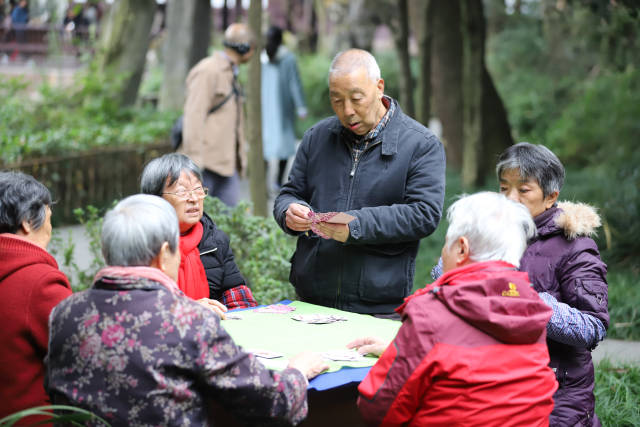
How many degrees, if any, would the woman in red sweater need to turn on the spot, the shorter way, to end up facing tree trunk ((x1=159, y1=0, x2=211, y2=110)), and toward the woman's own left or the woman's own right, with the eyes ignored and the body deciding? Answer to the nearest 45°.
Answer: approximately 45° to the woman's own left

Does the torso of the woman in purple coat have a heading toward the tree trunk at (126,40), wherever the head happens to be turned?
no

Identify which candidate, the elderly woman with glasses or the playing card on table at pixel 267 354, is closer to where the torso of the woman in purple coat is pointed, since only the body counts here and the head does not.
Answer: the playing card on table

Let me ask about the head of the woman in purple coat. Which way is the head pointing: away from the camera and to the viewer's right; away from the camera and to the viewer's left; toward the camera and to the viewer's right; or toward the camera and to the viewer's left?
toward the camera and to the viewer's left

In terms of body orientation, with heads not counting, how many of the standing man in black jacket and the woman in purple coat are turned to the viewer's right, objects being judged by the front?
0

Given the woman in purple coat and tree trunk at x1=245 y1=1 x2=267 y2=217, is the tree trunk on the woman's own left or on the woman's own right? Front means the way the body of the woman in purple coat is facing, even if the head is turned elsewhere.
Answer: on the woman's own right

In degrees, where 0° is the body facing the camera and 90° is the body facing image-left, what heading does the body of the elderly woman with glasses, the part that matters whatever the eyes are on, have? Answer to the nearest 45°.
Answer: approximately 315°

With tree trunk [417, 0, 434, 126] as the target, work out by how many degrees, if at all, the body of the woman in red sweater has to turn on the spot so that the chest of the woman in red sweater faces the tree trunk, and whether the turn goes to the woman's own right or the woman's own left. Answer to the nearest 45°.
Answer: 0° — they already face it

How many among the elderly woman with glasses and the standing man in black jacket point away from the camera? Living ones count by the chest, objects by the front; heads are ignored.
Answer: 0

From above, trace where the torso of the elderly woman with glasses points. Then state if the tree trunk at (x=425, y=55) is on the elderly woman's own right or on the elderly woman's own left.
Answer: on the elderly woman's own left

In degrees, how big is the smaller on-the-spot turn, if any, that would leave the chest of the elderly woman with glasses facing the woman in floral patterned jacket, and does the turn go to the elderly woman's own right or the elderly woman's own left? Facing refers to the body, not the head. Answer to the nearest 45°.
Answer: approximately 45° to the elderly woman's own right

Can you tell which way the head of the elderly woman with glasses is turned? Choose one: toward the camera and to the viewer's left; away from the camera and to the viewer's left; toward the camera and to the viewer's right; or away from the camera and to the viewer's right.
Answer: toward the camera and to the viewer's right

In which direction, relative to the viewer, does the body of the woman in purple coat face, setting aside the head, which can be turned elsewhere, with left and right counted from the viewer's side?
facing the viewer and to the left of the viewer

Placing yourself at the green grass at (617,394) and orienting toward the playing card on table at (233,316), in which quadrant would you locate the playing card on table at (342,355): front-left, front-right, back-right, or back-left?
front-left

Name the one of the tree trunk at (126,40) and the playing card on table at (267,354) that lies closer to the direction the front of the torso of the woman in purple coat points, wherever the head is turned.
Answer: the playing card on table

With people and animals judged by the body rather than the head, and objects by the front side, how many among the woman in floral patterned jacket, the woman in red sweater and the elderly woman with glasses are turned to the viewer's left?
0
